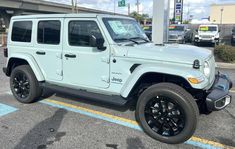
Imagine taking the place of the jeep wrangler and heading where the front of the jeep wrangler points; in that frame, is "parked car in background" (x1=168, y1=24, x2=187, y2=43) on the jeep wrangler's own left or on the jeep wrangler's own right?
on the jeep wrangler's own left

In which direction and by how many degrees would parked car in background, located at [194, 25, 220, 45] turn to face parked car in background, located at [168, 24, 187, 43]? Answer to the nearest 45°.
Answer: approximately 90° to its right

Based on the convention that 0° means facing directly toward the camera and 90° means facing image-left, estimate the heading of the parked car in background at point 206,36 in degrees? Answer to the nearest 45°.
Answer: approximately 0°

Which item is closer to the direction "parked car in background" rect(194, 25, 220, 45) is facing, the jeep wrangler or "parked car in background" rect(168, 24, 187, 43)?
the jeep wrangler

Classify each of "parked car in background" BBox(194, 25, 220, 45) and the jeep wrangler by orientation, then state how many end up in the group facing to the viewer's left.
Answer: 0

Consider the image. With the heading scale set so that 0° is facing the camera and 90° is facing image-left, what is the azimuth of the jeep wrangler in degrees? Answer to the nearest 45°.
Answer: approximately 315°

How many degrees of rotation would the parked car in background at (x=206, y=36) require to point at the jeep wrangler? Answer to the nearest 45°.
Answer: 0° — it already faces it

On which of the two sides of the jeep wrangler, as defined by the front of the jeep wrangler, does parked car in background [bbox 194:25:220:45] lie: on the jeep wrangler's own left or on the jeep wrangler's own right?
on the jeep wrangler's own left
